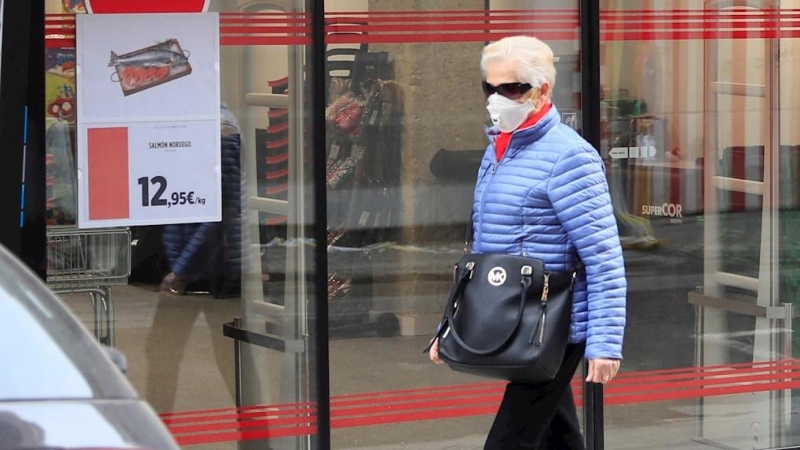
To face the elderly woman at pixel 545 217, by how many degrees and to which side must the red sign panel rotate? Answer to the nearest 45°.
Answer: approximately 45° to its left

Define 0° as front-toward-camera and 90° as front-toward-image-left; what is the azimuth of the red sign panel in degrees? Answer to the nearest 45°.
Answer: approximately 0°

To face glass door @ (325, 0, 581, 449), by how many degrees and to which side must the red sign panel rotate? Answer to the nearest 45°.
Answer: approximately 90° to its left

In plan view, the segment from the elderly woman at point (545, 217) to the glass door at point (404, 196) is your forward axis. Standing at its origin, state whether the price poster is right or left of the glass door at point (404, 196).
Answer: left

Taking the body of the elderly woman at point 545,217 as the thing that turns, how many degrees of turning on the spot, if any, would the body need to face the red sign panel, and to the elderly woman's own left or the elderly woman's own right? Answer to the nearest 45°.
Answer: approximately 90° to the elderly woman's own right

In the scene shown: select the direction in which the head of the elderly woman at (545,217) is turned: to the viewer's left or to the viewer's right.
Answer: to the viewer's left

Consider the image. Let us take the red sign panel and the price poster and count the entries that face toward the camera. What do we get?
2

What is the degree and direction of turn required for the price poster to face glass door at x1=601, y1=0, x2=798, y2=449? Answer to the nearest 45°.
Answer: approximately 90° to its left
